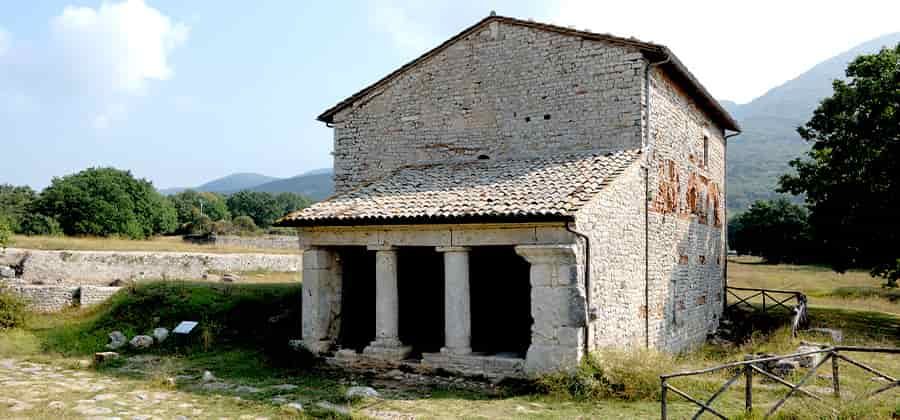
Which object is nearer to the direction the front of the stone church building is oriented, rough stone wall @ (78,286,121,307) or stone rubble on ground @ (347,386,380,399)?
the stone rubble on ground

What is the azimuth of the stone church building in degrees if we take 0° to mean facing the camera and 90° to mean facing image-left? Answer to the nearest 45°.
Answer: approximately 45°

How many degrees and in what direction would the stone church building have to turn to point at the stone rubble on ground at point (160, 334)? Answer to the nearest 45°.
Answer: approximately 45° to its right

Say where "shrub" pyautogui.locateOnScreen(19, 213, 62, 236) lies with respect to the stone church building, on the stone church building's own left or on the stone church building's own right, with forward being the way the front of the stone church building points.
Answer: on the stone church building's own right

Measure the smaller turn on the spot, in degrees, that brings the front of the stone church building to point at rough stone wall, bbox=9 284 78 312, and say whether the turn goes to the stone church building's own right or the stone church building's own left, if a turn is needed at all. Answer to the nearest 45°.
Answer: approximately 45° to the stone church building's own right

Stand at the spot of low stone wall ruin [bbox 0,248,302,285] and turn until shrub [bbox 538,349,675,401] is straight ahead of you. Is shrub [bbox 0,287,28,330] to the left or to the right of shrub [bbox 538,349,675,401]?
right

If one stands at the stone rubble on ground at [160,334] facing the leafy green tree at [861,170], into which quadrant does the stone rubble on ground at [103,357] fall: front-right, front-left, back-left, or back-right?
back-right

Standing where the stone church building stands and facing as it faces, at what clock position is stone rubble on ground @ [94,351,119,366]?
The stone rubble on ground is roughly at 1 o'clock from the stone church building.

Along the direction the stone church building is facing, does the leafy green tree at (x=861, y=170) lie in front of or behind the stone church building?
behind

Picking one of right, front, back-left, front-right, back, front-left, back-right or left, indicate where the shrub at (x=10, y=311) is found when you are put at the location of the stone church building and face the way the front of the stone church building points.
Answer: front-right

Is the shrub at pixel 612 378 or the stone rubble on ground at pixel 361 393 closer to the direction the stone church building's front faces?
the stone rubble on ground

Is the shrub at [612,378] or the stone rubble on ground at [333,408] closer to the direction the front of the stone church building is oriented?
the stone rubble on ground
